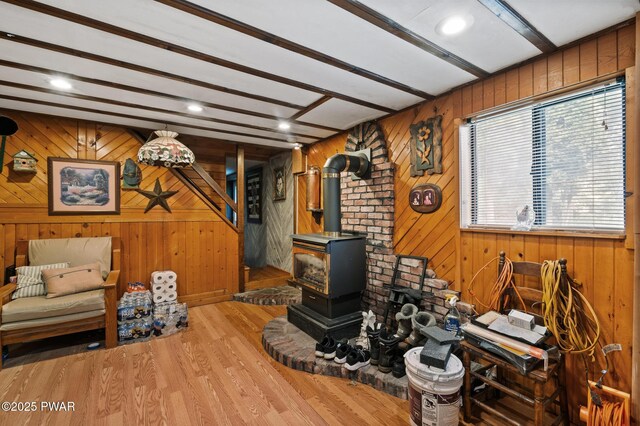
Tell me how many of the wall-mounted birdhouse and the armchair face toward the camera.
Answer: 2

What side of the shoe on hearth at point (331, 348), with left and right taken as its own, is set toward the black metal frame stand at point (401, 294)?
back

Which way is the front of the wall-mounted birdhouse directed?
toward the camera

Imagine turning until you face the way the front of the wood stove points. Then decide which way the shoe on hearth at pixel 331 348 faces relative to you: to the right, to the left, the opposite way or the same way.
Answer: the same way

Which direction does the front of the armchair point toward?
toward the camera

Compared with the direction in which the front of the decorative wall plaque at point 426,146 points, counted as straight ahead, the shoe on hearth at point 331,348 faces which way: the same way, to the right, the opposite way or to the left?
the same way

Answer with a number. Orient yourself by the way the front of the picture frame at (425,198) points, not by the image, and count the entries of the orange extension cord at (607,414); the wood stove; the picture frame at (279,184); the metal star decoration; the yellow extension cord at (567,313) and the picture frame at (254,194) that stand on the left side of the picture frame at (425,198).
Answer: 2

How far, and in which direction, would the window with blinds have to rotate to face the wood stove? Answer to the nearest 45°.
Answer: approximately 45° to its right

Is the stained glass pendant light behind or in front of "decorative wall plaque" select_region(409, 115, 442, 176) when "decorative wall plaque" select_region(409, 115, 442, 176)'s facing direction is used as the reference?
in front

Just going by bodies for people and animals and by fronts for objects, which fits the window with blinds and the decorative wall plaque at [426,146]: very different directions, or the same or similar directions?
same or similar directions

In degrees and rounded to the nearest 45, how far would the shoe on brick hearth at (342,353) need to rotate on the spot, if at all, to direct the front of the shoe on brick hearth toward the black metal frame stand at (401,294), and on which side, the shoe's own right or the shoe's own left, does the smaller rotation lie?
approximately 180°

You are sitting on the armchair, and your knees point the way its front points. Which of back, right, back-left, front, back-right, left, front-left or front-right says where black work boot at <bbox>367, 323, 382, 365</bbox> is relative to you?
front-left

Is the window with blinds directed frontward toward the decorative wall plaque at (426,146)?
no

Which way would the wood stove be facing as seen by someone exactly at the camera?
facing the viewer and to the left of the viewer

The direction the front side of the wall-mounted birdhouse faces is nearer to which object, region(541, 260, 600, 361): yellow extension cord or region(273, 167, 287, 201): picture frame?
the yellow extension cord
